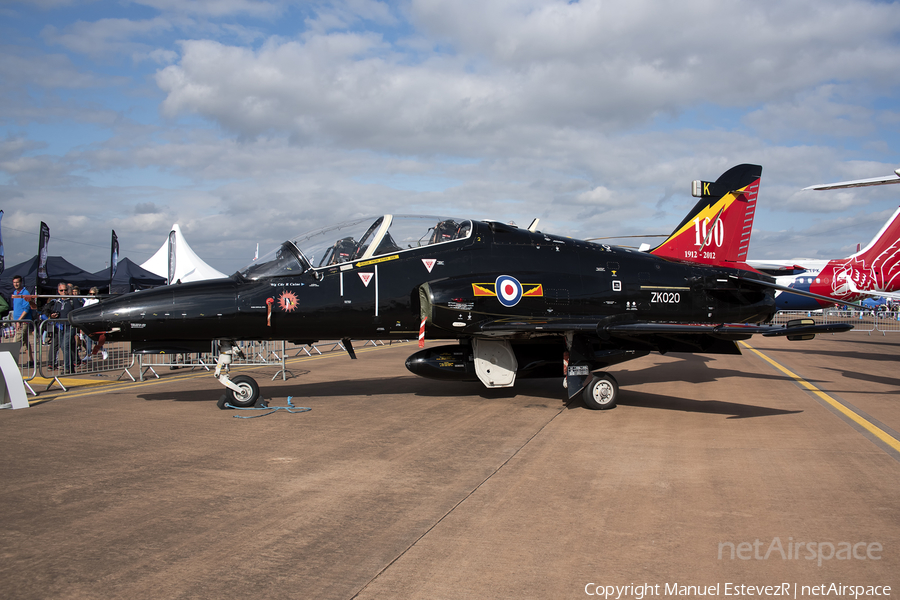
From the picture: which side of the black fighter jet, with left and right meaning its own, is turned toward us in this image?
left

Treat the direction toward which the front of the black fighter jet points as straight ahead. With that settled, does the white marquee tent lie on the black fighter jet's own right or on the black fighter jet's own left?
on the black fighter jet's own right
